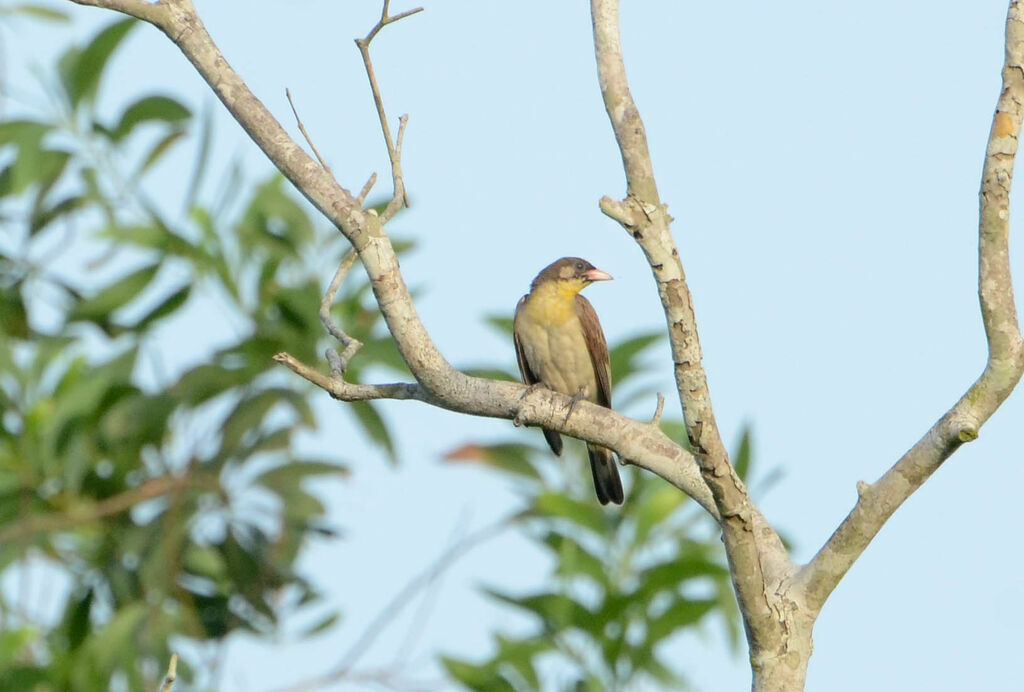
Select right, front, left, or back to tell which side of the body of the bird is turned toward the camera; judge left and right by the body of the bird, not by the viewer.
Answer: front
